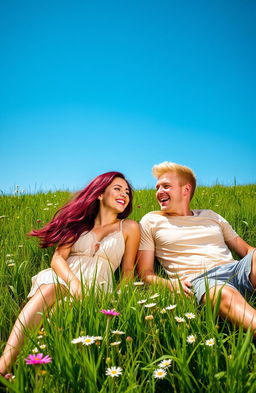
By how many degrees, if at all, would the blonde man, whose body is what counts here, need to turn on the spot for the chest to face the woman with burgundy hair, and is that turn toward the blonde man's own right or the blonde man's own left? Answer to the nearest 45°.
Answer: approximately 90° to the blonde man's own right

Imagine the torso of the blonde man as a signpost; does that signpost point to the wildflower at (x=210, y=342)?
yes

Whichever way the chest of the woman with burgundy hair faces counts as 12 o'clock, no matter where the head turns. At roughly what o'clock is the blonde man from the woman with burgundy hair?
The blonde man is roughly at 9 o'clock from the woman with burgundy hair.

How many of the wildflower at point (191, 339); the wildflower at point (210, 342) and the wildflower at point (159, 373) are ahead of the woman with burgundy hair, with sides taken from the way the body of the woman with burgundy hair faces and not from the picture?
3

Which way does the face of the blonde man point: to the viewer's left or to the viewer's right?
to the viewer's left

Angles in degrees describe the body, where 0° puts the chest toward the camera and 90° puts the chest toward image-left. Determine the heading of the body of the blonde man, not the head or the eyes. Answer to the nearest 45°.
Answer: approximately 0°

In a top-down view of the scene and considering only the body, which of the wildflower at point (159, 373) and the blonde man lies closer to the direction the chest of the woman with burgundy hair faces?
the wildflower

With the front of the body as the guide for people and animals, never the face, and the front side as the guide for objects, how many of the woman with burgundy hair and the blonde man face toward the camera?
2

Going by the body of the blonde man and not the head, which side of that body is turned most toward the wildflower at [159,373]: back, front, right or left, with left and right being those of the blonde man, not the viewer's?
front

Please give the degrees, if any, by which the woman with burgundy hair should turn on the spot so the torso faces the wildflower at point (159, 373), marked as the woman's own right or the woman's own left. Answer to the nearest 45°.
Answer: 0° — they already face it

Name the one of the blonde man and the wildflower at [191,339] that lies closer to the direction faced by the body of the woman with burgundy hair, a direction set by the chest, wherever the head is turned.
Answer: the wildflower
